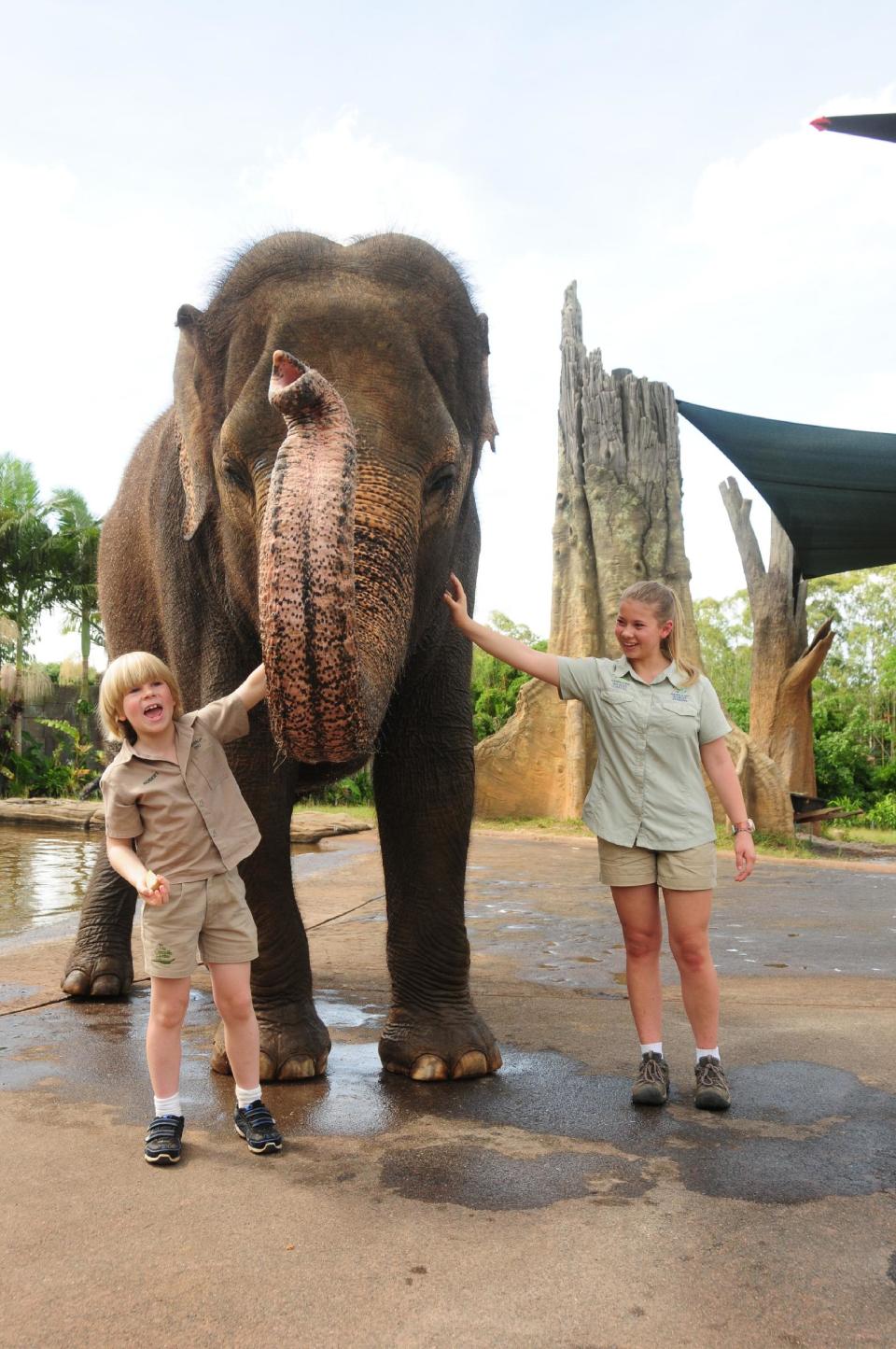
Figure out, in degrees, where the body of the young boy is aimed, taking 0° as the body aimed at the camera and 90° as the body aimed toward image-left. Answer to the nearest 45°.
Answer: approximately 0°

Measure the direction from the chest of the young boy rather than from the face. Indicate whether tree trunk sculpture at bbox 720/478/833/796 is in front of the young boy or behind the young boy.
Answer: behind

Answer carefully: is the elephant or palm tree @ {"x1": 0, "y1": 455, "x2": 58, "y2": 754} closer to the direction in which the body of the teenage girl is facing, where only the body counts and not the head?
the elephant

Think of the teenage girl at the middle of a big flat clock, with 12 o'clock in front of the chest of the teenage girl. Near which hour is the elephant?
The elephant is roughly at 3 o'clock from the teenage girl.

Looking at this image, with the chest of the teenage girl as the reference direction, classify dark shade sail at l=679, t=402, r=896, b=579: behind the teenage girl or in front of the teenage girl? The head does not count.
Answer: behind

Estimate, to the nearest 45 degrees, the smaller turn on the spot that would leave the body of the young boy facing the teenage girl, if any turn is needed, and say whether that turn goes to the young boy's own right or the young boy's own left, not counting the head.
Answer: approximately 90° to the young boy's own left

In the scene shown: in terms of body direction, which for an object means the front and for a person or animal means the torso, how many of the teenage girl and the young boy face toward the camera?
2

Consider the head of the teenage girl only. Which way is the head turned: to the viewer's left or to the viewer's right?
to the viewer's left
